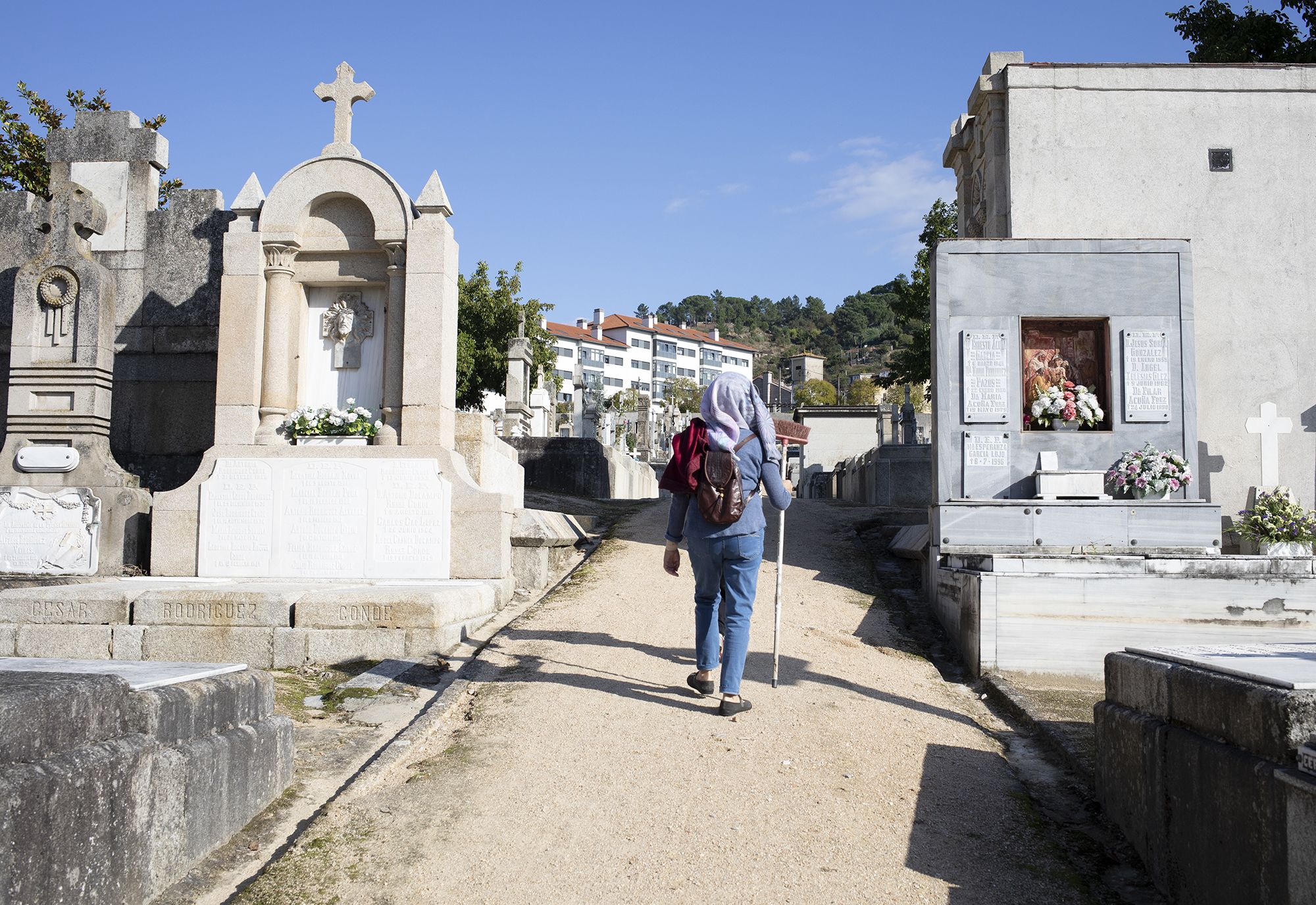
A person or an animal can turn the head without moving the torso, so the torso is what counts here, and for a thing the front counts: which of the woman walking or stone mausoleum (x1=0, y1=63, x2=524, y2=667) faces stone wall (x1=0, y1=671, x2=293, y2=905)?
the stone mausoleum

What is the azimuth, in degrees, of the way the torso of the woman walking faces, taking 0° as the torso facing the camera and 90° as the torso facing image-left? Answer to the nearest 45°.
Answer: approximately 180°

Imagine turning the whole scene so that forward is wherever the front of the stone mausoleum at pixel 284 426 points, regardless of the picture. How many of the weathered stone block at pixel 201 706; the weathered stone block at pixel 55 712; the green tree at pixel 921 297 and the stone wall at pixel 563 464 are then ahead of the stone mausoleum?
2

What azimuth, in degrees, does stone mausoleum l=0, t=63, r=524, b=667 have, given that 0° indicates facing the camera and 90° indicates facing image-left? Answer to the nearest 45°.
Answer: approximately 0°

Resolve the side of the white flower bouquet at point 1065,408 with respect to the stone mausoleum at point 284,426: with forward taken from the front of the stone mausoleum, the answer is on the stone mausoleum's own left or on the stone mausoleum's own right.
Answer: on the stone mausoleum's own left

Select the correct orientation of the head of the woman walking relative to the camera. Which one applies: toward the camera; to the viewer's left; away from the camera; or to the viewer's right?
away from the camera

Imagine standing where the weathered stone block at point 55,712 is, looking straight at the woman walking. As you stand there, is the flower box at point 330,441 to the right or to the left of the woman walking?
left

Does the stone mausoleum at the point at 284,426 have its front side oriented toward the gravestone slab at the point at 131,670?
yes

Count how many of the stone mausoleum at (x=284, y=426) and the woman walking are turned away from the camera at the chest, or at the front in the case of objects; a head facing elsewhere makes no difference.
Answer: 1

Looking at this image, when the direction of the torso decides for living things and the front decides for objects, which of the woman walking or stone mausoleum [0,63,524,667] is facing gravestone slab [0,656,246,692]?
the stone mausoleum

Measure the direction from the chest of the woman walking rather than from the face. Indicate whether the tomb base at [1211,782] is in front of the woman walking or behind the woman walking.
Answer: behind

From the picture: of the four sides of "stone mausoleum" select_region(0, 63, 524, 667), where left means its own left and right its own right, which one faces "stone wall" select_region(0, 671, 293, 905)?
front

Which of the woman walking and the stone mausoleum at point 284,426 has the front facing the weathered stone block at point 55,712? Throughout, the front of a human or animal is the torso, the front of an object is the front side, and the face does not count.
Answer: the stone mausoleum

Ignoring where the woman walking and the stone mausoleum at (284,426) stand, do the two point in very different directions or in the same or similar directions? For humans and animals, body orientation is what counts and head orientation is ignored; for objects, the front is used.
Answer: very different directions
